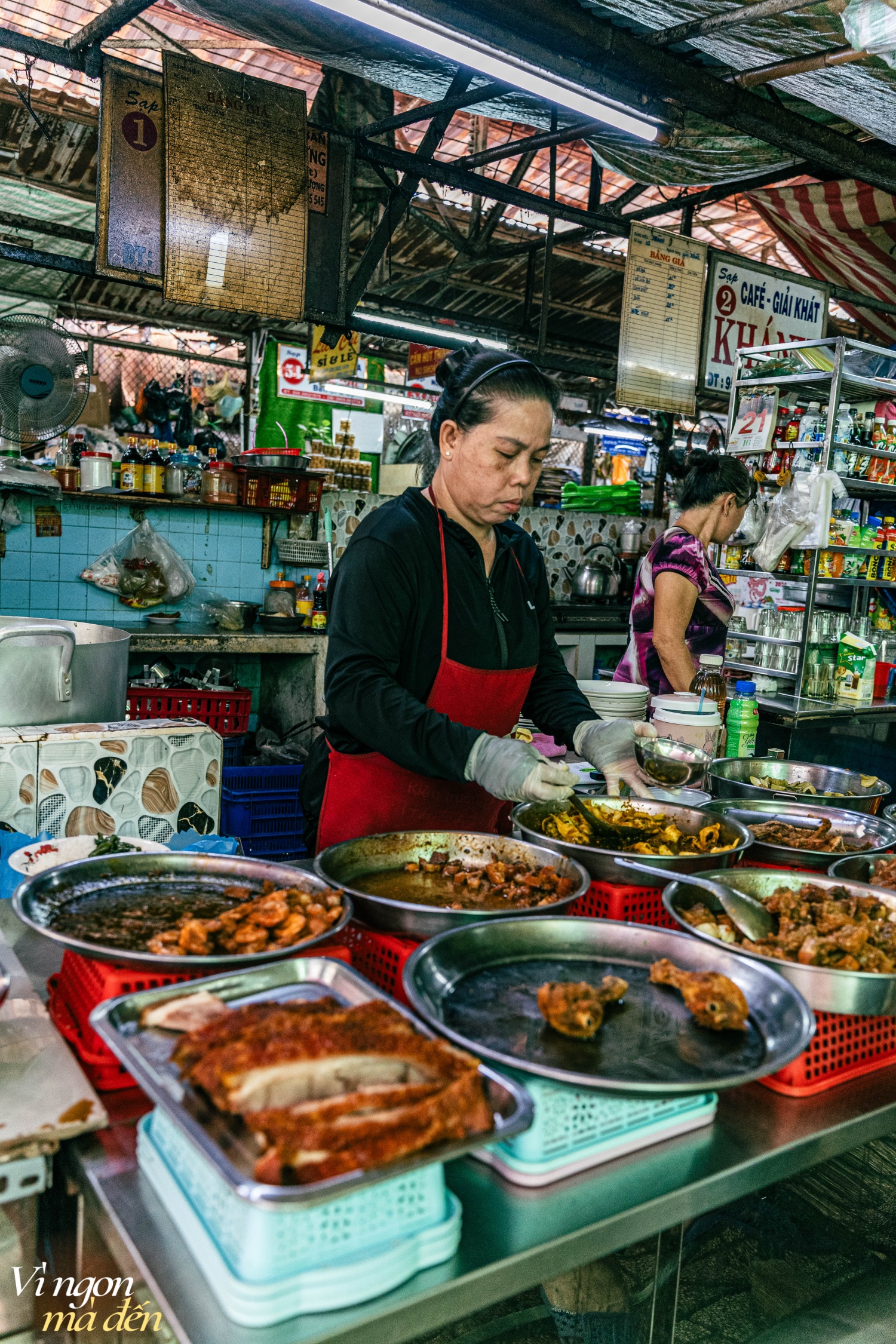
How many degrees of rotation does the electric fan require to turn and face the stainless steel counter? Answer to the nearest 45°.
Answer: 0° — it already faces it

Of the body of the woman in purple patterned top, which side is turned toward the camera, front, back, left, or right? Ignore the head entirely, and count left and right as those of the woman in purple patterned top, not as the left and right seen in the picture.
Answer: right

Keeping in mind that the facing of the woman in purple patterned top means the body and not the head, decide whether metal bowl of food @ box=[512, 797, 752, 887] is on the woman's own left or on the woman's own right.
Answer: on the woman's own right

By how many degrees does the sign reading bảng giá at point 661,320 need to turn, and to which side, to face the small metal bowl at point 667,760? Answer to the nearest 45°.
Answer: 0° — it already faces it

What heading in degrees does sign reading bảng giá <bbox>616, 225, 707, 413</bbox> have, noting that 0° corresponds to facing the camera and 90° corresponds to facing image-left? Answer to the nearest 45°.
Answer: approximately 0°

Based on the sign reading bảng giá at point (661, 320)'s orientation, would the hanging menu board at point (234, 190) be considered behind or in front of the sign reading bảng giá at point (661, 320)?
in front

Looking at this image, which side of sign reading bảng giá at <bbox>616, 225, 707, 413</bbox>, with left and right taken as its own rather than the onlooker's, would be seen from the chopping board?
front

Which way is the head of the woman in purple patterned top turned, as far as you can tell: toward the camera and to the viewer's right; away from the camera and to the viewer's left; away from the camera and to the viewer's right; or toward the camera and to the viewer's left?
away from the camera and to the viewer's right

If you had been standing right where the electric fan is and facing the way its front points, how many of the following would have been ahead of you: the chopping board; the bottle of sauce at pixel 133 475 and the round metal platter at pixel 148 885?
2

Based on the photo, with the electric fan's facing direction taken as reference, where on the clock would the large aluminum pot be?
The large aluminum pot is roughly at 12 o'clock from the electric fan.
